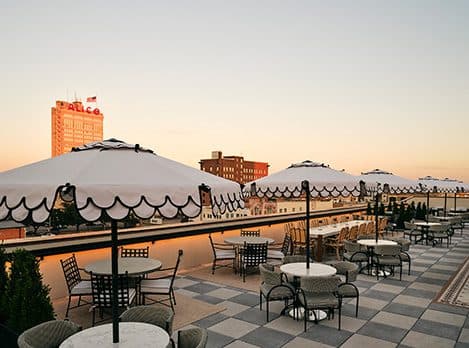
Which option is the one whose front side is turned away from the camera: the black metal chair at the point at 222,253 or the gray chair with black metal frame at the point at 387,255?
the gray chair with black metal frame at the point at 387,255

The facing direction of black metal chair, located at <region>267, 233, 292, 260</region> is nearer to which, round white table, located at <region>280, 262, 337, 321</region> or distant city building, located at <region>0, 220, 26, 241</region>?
the distant city building

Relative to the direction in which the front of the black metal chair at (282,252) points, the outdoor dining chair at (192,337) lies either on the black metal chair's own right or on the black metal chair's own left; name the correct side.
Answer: on the black metal chair's own left

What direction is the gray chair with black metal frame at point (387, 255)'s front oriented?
away from the camera

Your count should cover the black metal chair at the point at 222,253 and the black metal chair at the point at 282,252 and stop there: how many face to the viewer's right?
1

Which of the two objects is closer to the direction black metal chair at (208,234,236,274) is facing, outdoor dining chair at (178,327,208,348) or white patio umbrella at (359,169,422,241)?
the white patio umbrella

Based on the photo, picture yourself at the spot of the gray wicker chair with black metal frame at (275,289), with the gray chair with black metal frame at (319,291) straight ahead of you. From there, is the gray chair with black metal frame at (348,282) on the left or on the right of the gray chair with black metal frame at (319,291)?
left

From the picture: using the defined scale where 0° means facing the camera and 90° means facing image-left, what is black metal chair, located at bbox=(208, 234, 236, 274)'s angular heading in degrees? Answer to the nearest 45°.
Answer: approximately 270°

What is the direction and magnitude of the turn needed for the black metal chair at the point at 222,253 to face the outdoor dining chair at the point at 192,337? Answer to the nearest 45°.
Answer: approximately 90° to its right

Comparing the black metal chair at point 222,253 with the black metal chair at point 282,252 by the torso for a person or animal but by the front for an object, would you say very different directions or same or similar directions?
very different directions

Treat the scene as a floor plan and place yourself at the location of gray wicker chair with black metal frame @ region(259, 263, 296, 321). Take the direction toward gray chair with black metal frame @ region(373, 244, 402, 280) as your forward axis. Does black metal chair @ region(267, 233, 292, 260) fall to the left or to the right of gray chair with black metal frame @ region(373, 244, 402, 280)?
left

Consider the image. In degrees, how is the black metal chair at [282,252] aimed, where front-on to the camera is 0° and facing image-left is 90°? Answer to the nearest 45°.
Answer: approximately 90°

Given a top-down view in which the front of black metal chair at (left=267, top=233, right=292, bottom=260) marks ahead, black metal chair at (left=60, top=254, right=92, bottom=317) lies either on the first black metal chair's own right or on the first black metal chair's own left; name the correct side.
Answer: on the first black metal chair's own left

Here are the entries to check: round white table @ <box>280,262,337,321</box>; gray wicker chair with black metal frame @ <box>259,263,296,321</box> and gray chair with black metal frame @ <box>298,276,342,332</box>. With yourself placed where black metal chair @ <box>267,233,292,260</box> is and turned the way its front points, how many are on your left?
3
